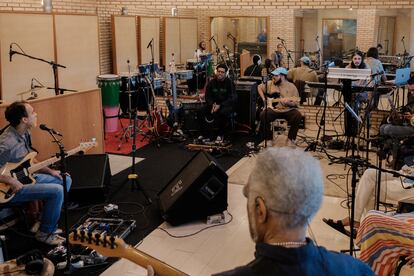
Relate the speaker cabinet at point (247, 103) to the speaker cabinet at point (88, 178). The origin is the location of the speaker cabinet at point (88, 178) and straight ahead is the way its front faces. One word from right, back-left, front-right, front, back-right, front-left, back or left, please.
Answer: back-left

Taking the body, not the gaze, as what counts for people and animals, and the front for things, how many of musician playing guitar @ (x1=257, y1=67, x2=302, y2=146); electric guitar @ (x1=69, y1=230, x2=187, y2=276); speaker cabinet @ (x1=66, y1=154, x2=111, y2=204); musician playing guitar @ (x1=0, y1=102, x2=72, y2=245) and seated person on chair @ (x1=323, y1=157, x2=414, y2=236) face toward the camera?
2

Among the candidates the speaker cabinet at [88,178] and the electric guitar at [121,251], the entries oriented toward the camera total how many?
1

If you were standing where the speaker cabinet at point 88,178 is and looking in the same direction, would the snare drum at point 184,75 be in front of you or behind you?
behind

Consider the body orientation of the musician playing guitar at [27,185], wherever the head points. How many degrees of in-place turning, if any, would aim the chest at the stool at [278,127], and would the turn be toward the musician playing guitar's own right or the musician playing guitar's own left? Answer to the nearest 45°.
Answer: approximately 45° to the musician playing guitar's own left

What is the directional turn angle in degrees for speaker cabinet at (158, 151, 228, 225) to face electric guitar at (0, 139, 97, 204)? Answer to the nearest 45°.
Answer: approximately 45° to its right

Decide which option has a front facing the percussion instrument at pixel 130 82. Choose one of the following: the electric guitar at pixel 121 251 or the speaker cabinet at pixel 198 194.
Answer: the electric guitar

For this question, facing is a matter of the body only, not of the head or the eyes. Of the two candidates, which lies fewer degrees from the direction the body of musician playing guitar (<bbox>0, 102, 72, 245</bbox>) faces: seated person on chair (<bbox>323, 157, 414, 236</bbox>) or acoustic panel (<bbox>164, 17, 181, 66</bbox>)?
the seated person on chair

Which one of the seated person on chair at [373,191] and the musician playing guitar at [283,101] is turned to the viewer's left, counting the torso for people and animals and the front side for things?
the seated person on chair

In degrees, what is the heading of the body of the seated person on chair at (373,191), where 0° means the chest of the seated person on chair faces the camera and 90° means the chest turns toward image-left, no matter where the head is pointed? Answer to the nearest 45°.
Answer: approximately 90°
